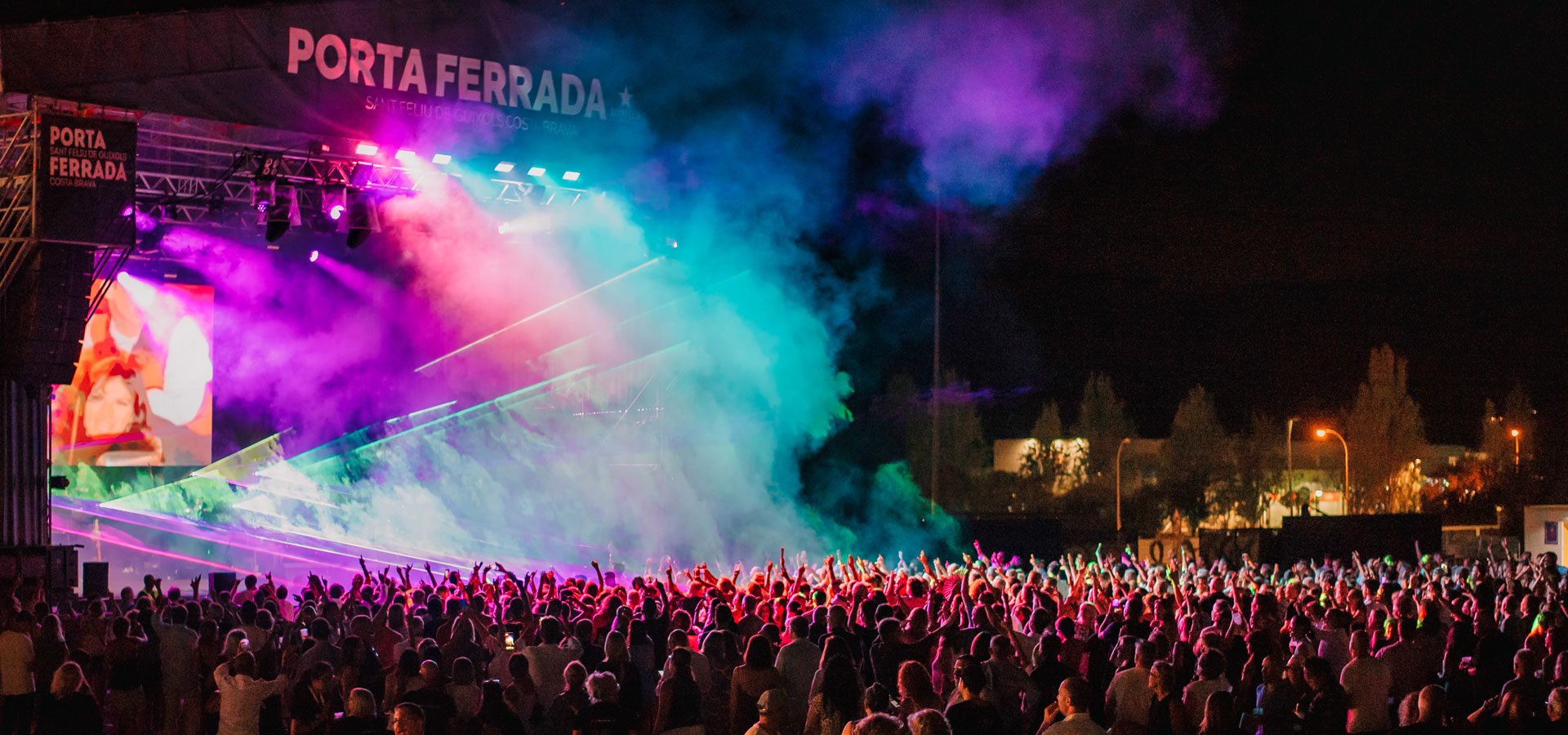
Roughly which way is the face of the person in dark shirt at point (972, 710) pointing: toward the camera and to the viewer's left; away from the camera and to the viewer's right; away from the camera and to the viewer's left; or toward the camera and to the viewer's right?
away from the camera and to the viewer's left

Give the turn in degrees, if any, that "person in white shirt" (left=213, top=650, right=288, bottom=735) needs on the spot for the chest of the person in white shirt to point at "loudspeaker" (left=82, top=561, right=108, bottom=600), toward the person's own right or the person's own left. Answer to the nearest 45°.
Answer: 0° — they already face it

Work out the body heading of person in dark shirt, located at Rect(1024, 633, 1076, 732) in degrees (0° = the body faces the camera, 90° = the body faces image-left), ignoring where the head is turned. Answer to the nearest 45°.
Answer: approximately 135°

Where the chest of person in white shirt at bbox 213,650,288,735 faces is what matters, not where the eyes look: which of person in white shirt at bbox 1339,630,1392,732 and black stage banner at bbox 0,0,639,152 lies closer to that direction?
the black stage banner

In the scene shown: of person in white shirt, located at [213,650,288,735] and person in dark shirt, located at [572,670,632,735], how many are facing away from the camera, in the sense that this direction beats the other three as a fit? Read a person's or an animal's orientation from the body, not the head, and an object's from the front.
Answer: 2

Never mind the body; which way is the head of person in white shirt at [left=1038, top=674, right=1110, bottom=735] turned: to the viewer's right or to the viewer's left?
to the viewer's left

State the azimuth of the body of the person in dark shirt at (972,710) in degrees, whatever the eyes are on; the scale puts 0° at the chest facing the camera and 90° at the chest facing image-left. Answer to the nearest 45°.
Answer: approximately 135°

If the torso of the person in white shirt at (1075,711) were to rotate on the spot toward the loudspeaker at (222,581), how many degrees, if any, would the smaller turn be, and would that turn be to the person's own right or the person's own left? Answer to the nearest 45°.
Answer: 0° — they already face it

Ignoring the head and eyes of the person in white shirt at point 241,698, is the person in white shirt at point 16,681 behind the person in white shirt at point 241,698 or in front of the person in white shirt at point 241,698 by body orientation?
in front

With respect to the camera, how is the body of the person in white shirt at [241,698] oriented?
away from the camera

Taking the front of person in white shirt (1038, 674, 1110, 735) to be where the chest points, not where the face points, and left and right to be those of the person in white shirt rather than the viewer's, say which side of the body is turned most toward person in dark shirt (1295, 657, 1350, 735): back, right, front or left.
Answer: right

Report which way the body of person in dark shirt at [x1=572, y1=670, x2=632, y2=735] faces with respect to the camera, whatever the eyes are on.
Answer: away from the camera
